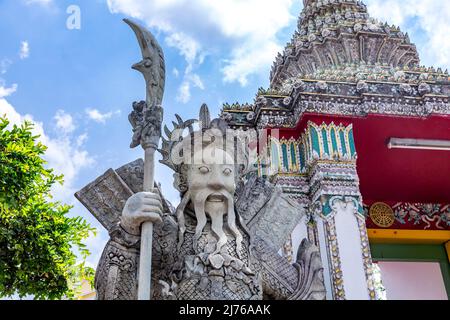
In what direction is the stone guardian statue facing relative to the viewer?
toward the camera
